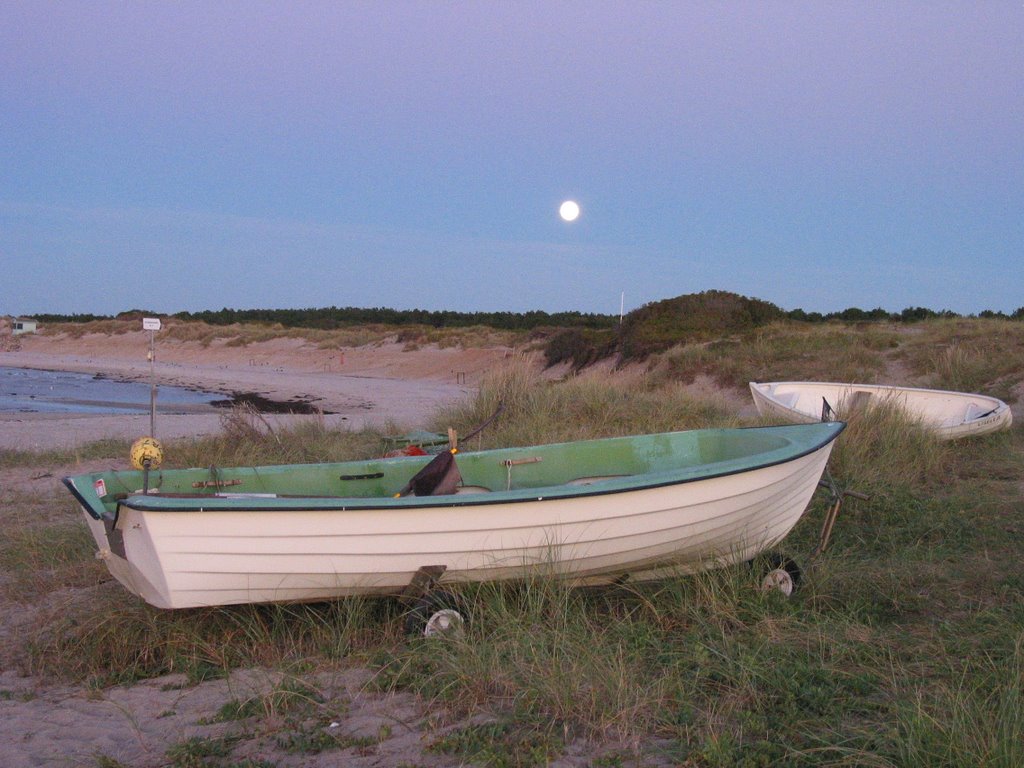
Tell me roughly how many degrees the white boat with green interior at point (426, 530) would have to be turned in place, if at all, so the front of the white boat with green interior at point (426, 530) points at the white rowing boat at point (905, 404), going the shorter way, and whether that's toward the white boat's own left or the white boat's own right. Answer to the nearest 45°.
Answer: approximately 45° to the white boat's own left

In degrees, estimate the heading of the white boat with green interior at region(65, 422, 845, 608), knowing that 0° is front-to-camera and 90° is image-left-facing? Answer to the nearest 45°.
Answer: approximately 270°
